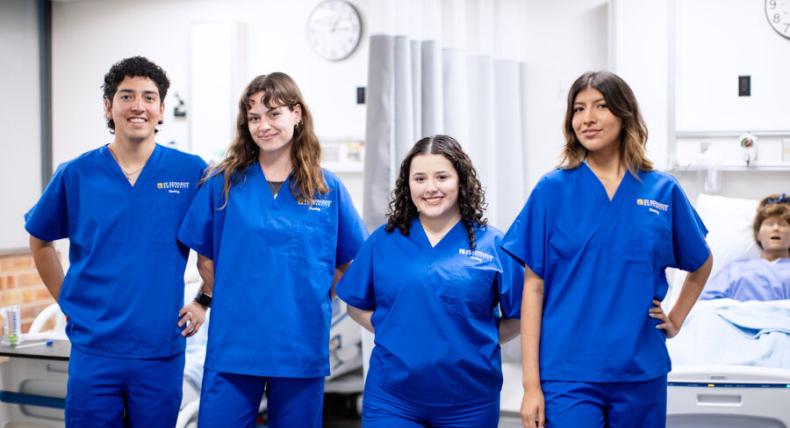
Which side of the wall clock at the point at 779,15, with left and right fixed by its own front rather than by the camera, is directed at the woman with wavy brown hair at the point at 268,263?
front

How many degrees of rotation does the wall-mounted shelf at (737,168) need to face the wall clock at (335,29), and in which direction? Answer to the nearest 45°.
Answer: approximately 90° to its right

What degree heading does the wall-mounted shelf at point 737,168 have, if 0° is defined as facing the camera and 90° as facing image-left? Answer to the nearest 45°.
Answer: approximately 0°

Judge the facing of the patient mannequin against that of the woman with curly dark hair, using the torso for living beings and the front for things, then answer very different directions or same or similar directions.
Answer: same or similar directions

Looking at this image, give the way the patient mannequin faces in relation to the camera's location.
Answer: facing the viewer

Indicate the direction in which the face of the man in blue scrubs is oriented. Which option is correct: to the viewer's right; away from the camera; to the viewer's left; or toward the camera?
toward the camera

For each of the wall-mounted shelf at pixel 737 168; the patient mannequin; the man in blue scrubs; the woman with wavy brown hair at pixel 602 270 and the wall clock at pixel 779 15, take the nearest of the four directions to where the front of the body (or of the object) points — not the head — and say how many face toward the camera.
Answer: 5

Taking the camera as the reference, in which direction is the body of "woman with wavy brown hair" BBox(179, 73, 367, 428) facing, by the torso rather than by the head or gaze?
toward the camera

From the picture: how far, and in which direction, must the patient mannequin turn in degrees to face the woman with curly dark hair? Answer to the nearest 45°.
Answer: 0° — it already faces them

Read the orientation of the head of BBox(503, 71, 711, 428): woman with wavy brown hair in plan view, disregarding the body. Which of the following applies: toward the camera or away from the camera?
toward the camera
